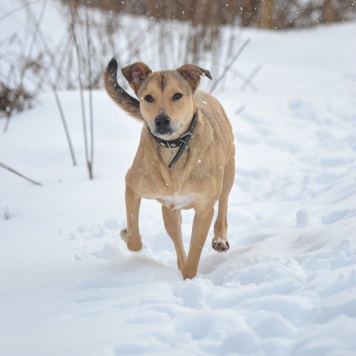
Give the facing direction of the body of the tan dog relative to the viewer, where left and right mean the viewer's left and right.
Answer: facing the viewer
